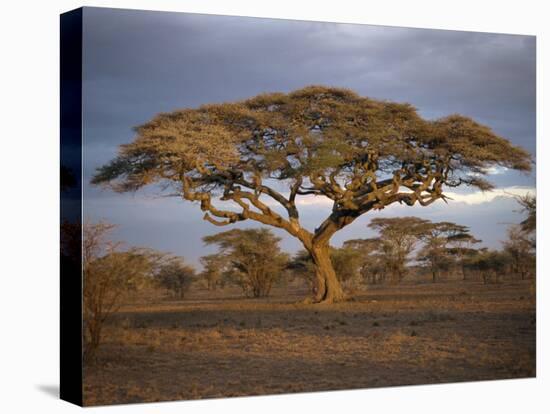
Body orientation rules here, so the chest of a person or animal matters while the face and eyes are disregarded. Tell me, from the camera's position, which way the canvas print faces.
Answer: facing the viewer and to the right of the viewer
